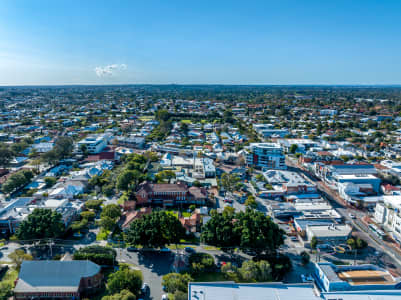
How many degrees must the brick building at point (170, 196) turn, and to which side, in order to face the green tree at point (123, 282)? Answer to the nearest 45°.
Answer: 0° — it already faces it

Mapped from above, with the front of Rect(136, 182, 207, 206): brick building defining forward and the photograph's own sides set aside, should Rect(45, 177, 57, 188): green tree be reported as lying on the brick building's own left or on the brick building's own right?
on the brick building's own right

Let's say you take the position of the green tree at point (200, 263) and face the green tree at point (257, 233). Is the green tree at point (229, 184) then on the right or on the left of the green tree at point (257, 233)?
left

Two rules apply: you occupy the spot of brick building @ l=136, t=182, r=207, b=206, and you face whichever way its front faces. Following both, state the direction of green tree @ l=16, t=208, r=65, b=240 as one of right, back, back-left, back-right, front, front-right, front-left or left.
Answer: front-right

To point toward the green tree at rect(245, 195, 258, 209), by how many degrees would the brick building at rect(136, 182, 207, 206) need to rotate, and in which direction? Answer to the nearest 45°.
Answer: approximately 90° to its left

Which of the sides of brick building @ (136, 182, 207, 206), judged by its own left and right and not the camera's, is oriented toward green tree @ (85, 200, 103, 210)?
right

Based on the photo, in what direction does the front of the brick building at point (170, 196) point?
toward the camera

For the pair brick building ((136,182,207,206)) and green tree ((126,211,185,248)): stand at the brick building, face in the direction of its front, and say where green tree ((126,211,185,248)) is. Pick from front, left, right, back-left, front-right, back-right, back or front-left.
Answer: front

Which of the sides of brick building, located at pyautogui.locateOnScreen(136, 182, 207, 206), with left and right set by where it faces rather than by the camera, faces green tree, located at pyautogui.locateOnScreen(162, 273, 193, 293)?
front

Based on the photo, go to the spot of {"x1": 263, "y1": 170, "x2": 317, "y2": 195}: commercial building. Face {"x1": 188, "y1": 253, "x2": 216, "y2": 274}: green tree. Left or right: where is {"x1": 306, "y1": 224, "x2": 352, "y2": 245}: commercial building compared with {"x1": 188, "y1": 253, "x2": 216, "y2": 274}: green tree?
left

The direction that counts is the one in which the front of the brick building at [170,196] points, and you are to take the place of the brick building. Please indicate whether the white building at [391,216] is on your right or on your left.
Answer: on your left

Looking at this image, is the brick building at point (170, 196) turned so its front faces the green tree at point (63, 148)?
no

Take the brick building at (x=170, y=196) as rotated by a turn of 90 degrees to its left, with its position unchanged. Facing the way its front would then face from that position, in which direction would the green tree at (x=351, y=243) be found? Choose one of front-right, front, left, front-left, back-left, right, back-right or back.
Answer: front-right

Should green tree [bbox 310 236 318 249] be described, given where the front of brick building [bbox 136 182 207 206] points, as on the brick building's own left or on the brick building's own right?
on the brick building's own left

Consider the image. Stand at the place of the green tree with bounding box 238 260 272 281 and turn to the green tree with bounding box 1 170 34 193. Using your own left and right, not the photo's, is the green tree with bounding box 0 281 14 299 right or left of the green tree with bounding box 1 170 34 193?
left

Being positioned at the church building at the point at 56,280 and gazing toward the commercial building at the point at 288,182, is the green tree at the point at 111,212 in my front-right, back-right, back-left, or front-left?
front-left

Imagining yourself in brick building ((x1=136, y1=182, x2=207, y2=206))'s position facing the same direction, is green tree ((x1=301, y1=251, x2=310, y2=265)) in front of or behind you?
in front

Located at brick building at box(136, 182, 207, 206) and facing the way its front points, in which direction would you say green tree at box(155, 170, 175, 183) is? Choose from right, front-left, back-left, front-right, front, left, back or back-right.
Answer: back

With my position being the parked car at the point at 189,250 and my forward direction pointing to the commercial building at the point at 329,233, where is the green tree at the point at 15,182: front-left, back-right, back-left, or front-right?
back-left

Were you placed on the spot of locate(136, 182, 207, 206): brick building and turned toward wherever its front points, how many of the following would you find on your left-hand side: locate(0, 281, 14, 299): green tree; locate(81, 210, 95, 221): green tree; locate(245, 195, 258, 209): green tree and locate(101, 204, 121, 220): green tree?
1
